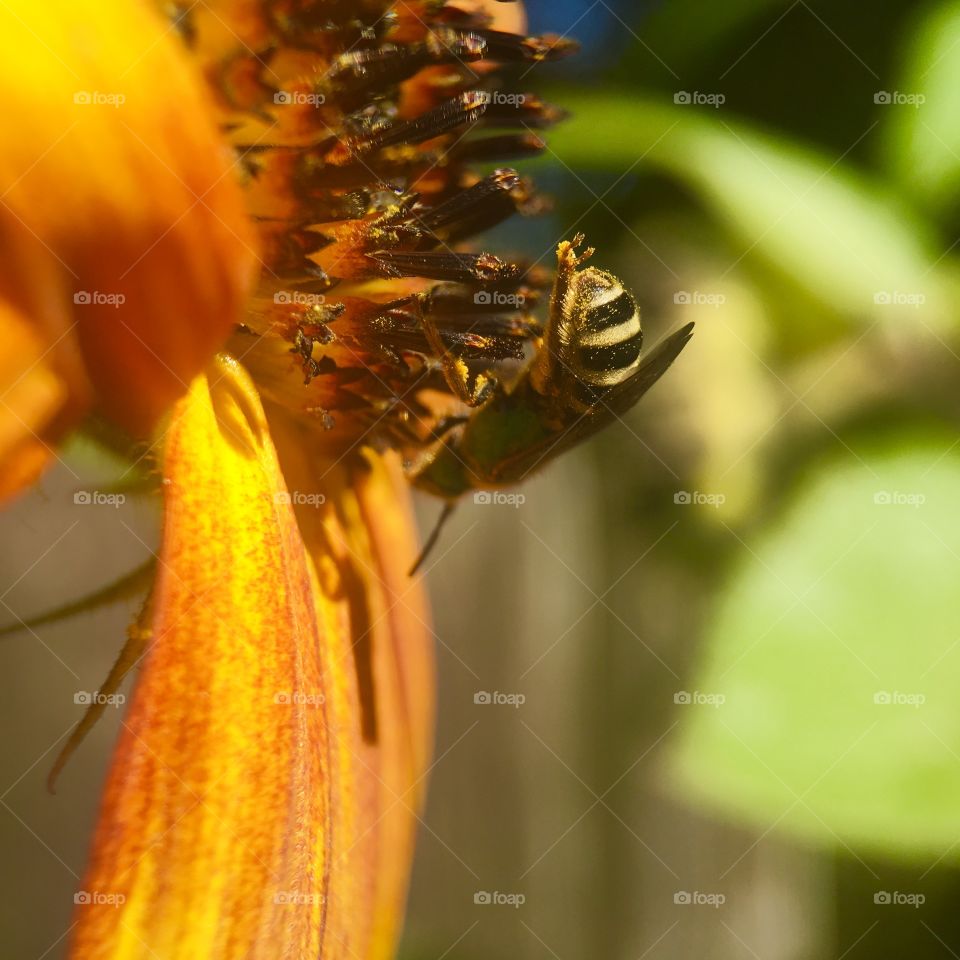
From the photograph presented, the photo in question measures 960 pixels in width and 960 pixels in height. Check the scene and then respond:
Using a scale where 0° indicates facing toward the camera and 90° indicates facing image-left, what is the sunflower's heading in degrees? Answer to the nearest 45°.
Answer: approximately 270°
